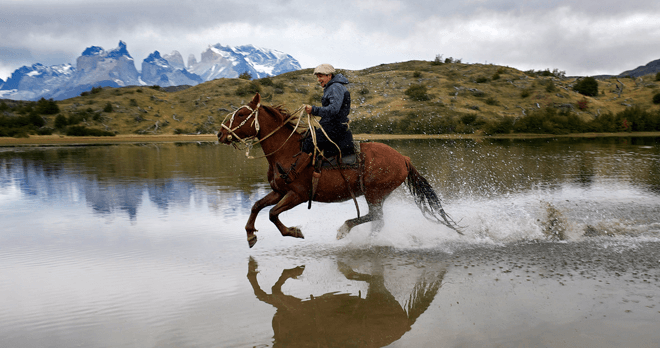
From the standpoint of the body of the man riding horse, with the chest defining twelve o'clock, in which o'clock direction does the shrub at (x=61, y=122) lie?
The shrub is roughly at 2 o'clock from the man riding horse.

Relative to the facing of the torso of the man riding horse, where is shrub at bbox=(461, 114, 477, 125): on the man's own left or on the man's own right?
on the man's own right

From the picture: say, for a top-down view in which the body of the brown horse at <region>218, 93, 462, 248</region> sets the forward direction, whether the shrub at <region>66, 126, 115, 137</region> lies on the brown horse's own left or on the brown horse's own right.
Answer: on the brown horse's own right

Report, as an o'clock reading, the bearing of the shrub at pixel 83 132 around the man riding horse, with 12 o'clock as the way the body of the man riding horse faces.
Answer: The shrub is roughly at 2 o'clock from the man riding horse.

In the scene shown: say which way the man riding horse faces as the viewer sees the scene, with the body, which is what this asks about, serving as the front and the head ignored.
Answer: to the viewer's left

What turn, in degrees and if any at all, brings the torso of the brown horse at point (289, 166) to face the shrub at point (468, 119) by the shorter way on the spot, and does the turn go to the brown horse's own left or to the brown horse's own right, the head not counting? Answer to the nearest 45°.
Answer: approximately 90° to the brown horse's own right

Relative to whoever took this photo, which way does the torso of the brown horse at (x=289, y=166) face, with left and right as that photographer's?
facing to the left of the viewer

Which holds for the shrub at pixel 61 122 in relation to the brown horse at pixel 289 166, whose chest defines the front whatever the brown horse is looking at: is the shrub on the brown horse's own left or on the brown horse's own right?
on the brown horse's own right
